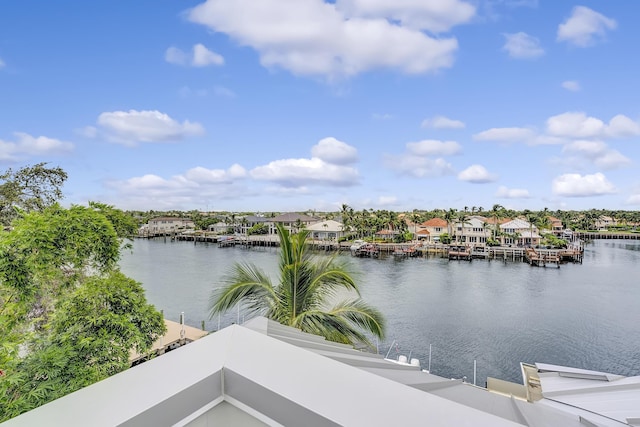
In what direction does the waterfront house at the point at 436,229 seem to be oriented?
toward the camera

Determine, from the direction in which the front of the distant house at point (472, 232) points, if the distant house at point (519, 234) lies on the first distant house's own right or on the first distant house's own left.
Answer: on the first distant house's own left

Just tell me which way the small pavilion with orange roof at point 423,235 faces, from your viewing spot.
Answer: facing the viewer

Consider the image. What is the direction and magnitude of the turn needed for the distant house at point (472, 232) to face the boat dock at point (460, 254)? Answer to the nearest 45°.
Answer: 0° — it already faces it

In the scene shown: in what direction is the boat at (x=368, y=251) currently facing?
to the viewer's left

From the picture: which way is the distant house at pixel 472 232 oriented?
toward the camera

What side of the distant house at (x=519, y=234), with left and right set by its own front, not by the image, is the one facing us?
front
